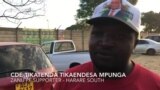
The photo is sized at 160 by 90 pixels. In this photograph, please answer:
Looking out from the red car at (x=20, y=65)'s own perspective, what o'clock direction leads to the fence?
The fence is roughly at 12 o'clock from the red car.

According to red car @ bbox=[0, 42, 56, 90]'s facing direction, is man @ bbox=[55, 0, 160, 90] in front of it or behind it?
behind

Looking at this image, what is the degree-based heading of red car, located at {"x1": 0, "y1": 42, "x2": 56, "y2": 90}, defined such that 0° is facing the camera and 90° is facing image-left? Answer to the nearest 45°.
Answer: approximately 180°
